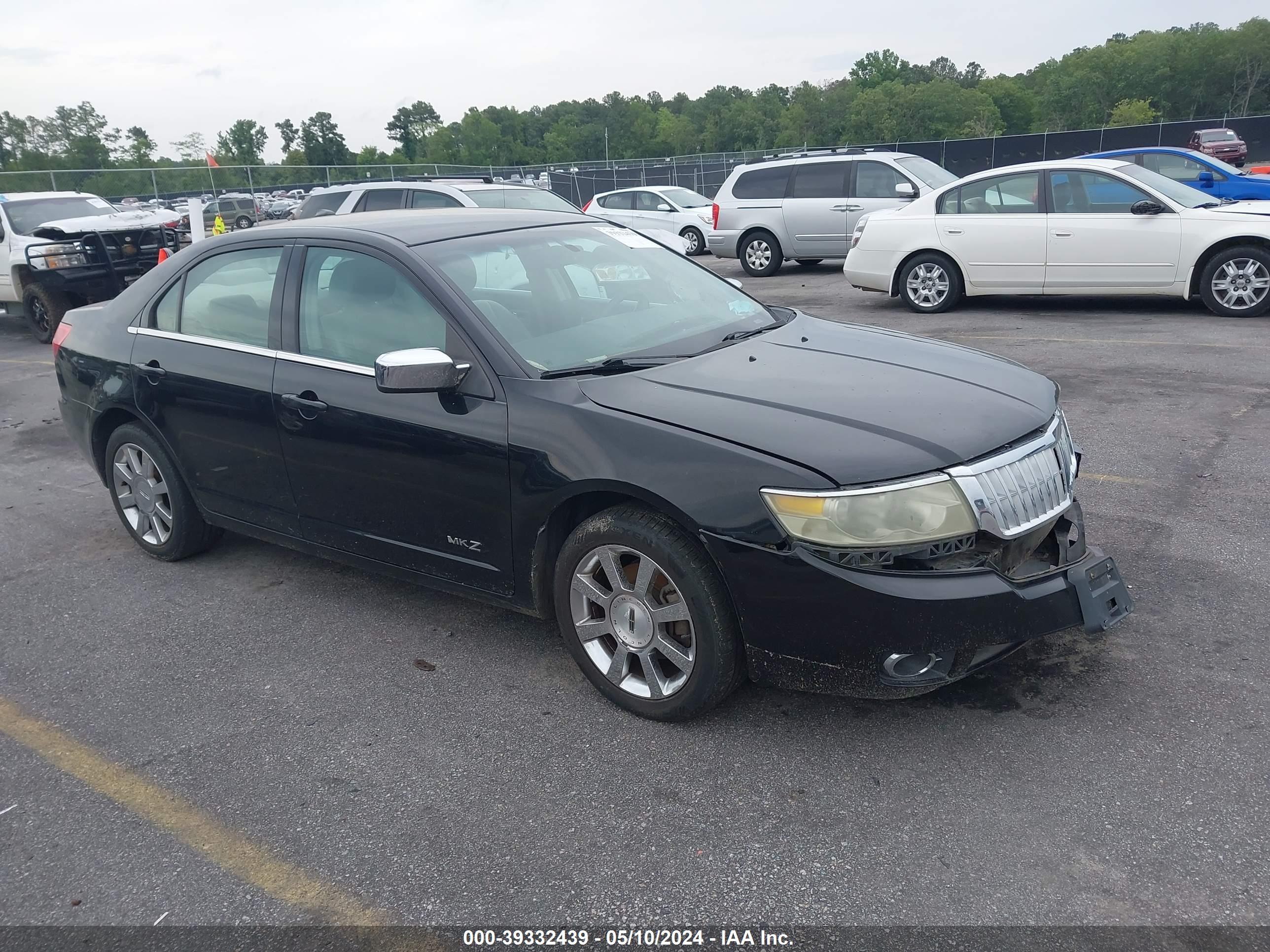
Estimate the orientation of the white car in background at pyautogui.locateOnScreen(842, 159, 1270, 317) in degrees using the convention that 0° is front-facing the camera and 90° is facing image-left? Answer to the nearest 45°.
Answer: approximately 270°

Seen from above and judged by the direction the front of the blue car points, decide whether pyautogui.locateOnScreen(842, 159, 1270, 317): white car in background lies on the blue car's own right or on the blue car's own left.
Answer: on the blue car's own right

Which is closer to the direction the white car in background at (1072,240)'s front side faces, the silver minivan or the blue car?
the blue car

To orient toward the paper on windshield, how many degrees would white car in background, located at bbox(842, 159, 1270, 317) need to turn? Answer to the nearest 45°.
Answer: approximately 90° to its right

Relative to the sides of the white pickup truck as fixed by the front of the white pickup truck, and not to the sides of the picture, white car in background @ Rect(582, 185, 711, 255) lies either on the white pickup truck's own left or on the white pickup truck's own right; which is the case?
on the white pickup truck's own left

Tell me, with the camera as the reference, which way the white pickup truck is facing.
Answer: facing the viewer and to the right of the viewer

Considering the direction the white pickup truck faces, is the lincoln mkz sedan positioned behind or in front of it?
in front

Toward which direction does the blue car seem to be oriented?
to the viewer's right

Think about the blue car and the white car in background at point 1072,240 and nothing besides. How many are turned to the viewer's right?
2

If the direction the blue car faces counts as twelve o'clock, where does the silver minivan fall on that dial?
The silver minivan is roughly at 6 o'clock from the blue car.
